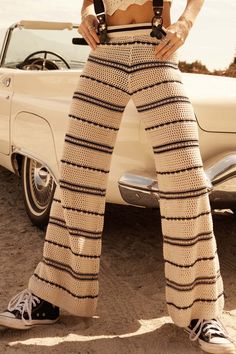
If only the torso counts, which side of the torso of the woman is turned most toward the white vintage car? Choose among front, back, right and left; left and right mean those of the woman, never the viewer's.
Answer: back

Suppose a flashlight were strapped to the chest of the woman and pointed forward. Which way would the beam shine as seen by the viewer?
toward the camera
